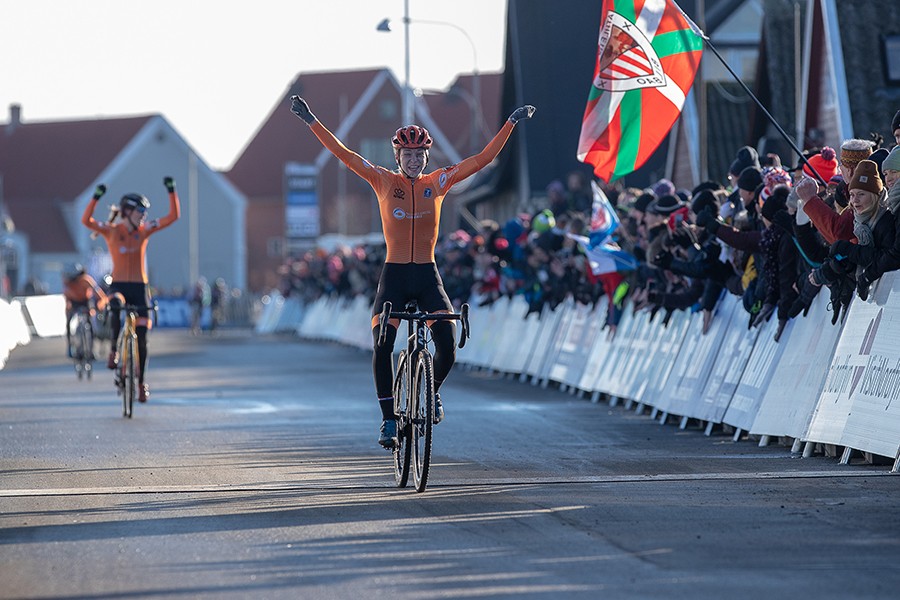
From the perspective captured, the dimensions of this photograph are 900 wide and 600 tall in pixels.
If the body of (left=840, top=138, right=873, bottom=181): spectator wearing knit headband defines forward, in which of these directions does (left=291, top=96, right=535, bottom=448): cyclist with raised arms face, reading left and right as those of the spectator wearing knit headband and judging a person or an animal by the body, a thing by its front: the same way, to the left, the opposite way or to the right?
to the left

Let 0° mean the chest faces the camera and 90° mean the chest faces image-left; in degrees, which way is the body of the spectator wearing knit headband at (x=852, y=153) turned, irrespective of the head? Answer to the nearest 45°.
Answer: approximately 90°

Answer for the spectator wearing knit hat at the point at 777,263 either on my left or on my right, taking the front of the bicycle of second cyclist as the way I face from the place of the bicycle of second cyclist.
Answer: on my left

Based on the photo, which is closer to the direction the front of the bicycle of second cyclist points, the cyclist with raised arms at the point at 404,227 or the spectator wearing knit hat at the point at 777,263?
the cyclist with raised arms

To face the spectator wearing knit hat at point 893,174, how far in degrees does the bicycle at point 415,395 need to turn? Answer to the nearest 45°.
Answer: approximately 90° to its left

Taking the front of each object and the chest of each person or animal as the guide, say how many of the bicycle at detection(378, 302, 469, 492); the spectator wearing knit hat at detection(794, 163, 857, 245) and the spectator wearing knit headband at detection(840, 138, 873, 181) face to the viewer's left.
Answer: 2
